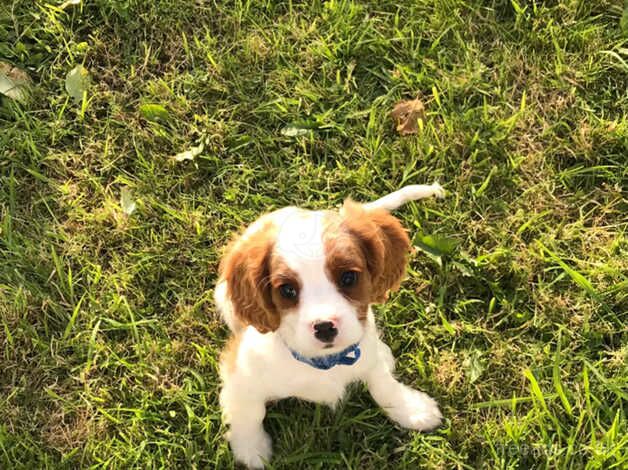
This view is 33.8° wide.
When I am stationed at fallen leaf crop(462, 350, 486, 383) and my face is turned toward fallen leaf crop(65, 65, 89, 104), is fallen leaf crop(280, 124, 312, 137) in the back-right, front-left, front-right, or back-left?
front-right

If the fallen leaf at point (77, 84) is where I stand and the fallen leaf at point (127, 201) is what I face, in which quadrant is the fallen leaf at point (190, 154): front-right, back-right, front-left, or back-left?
front-left

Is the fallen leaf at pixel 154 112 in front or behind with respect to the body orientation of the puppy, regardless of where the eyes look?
behind

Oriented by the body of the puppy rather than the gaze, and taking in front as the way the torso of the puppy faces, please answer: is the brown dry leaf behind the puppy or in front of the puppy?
behind

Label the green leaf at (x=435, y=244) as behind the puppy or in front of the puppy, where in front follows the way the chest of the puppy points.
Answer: behind

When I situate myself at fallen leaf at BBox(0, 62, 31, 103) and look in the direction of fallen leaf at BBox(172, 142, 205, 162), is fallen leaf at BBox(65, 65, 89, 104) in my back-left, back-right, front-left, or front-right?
front-left

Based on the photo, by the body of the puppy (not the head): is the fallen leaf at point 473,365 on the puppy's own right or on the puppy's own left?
on the puppy's own left

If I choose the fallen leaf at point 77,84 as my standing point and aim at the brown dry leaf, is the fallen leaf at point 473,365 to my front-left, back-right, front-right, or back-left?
front-right

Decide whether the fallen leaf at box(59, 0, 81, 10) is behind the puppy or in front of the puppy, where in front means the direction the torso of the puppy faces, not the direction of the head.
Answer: behind

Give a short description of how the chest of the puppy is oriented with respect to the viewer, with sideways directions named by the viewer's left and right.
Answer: facing the viewer

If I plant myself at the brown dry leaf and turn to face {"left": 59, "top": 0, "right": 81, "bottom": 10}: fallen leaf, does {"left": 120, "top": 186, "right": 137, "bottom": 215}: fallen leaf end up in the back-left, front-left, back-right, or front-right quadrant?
front-left

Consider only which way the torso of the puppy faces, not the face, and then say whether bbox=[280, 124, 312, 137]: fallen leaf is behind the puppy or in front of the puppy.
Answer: behind

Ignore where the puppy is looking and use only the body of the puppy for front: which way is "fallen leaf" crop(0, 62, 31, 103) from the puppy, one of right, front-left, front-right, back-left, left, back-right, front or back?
back-right
